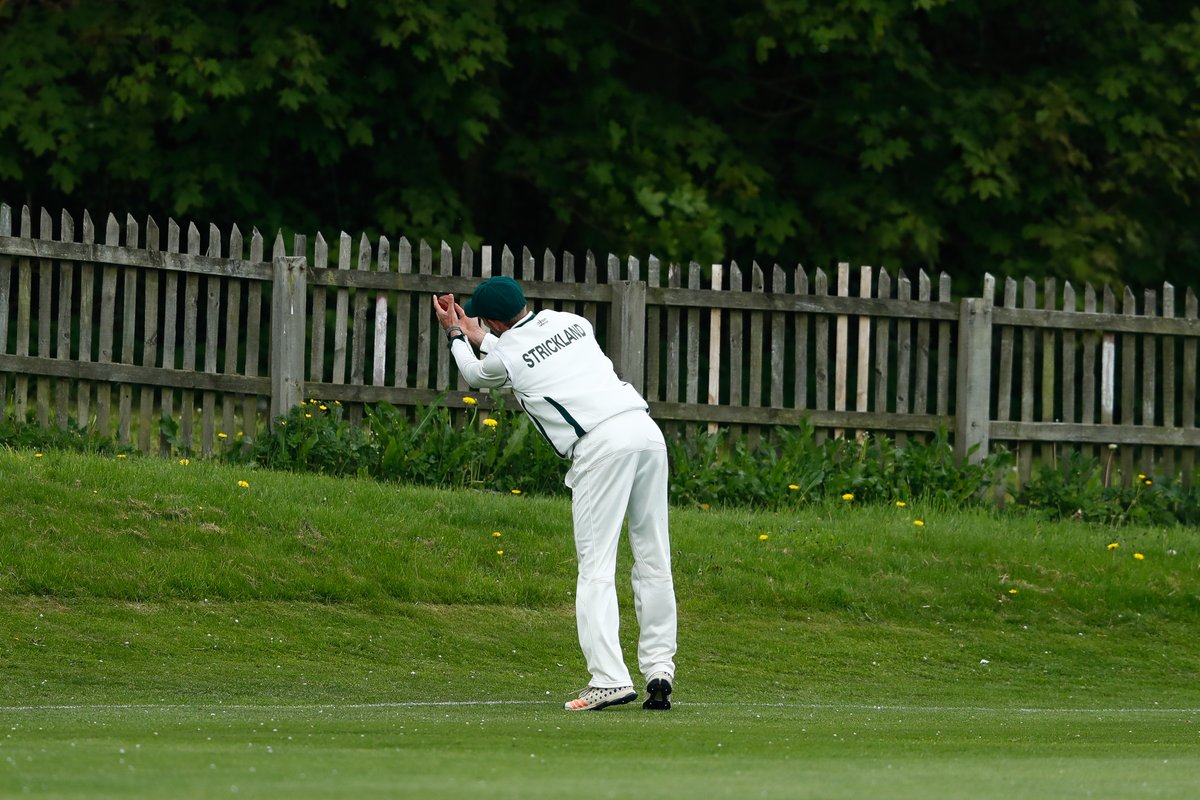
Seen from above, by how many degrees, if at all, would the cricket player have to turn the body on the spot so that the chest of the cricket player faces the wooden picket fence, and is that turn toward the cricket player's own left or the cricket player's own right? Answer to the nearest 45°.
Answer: approximately 45° to the cricket player's own right

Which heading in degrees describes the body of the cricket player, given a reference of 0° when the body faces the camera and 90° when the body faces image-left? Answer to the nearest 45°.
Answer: approximately 135°

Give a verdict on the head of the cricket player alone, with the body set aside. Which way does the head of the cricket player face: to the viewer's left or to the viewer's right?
to the viewer's left
